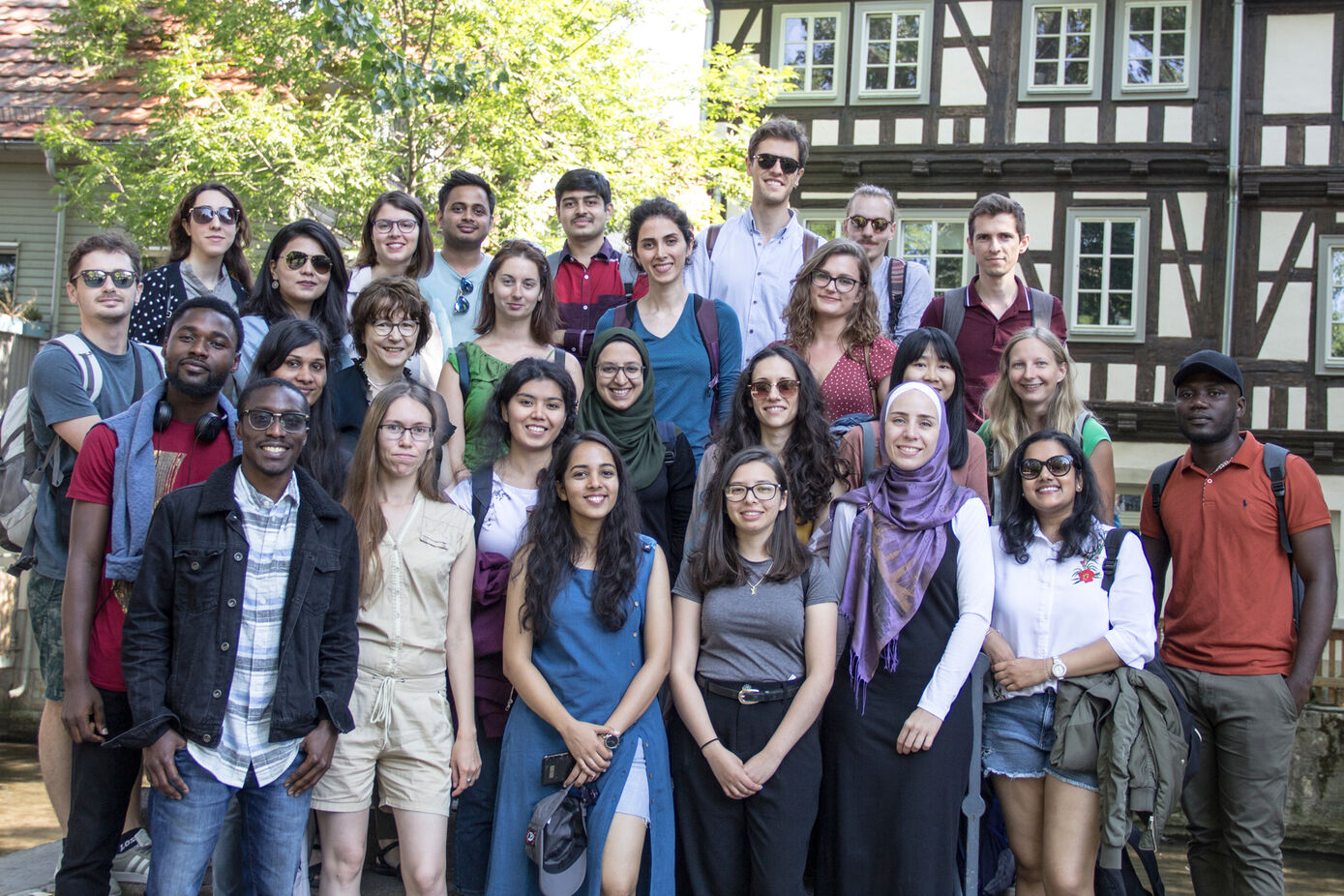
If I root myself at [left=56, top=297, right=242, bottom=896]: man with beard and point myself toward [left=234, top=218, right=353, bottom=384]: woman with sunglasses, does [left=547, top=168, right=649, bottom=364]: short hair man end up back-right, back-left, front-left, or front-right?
front-right

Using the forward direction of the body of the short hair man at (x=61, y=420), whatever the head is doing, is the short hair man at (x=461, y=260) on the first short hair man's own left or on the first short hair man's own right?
on the first short hair man's own left

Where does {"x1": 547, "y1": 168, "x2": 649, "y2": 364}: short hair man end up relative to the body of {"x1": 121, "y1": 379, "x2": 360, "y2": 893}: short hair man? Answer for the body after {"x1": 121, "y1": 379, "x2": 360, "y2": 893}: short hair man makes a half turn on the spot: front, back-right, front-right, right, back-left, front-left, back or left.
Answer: front-right

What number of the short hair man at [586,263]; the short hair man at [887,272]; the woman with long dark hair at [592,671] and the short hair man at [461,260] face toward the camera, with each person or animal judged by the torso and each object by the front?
4

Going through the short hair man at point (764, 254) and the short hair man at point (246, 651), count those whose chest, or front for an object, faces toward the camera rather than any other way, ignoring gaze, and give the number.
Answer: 2

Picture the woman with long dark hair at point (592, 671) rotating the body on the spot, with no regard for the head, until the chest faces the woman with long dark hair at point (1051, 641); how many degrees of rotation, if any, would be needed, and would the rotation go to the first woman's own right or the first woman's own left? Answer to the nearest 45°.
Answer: approximately 90° to the first woman's own left

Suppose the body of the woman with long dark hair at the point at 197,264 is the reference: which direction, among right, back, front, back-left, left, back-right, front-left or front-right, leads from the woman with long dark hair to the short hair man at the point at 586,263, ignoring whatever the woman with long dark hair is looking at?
front-left

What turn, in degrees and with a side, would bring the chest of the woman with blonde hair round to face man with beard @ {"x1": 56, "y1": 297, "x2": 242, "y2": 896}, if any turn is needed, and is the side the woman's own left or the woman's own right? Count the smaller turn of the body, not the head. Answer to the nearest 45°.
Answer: approximately 45° to the woman's own right

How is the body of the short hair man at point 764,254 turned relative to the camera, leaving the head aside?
toward the camera

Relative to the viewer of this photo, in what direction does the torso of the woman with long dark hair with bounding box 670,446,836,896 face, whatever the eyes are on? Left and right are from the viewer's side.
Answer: facing the viewer

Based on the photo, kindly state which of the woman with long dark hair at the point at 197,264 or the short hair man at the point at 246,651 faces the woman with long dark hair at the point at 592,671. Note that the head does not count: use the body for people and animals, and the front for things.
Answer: the woman with long dark hair at the point at 197,264

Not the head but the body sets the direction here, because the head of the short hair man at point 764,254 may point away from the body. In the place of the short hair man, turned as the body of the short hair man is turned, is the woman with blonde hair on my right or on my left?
on my left

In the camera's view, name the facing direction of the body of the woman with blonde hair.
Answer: toward the camera

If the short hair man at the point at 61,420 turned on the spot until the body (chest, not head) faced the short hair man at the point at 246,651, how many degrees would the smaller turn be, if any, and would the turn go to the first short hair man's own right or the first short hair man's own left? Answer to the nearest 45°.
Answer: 0° — they already face them

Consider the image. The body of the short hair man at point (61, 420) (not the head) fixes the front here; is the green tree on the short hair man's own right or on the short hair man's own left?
on the short hair man's own left
